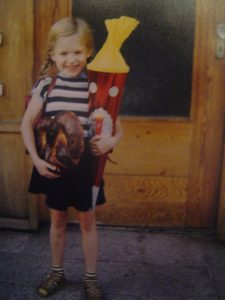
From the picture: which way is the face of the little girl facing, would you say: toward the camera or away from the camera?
toward the camera

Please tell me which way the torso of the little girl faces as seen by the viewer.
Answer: toward the camera

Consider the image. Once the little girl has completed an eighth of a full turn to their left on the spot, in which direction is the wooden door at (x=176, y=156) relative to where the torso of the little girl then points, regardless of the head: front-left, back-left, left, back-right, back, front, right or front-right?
left
